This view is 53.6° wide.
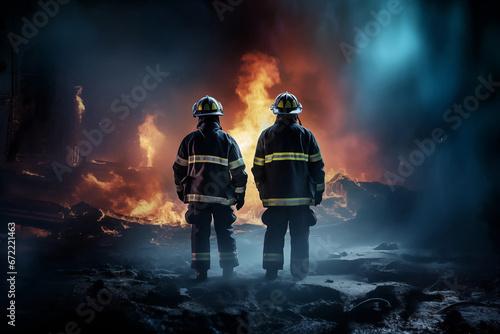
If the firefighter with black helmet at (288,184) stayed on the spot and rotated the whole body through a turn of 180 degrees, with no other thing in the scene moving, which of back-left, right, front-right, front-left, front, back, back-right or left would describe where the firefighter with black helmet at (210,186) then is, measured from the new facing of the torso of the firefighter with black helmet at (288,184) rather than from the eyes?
right

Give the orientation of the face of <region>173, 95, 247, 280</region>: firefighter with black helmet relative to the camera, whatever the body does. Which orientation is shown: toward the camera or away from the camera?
away from the camera

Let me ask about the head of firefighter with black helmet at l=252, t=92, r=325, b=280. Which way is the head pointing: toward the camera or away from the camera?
away from the camera

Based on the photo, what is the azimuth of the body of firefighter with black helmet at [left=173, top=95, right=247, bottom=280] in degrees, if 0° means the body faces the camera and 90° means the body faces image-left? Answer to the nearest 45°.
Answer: approximately 180°

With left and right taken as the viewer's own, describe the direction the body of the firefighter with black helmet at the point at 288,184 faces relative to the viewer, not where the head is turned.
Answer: facing away from the viewer
